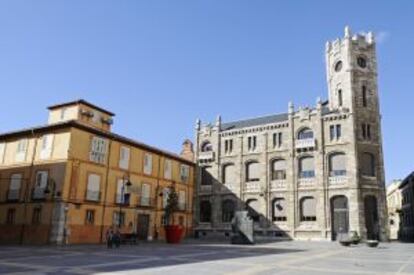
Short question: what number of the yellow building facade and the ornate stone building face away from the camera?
0

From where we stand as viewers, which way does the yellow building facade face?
facing the viewer and to the right of the viewer

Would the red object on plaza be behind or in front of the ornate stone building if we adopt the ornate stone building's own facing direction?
in front

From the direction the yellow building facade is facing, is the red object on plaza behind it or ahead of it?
ahead
